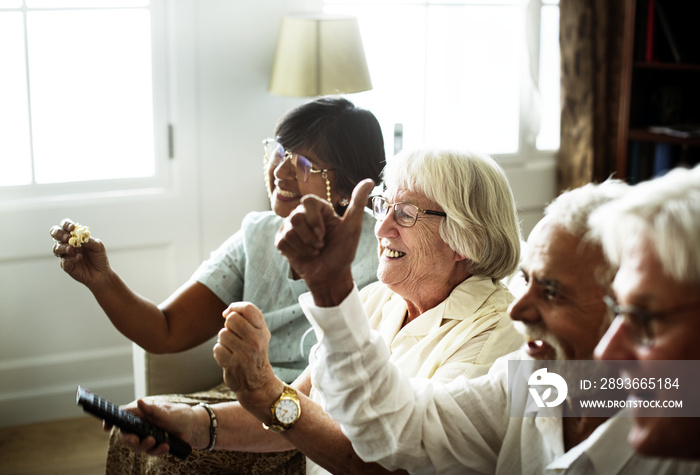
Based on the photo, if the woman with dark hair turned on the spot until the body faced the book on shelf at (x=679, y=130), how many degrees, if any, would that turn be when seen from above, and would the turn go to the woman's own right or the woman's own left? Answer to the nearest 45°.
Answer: approximately 180°

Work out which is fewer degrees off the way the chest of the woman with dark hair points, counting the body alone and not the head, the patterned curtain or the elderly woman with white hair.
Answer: the elderly woman with white hair

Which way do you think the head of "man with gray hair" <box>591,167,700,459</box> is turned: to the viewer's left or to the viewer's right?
to the viewer's left

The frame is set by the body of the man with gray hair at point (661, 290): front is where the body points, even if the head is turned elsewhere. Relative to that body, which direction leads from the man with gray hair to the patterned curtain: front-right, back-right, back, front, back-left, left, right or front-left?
right

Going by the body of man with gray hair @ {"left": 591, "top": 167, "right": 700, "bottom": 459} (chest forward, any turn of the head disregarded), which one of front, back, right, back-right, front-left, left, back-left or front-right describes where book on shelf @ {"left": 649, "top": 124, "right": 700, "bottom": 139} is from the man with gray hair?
right

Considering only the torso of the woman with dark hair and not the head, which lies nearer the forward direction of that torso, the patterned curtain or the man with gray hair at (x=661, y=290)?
the man with gray hair

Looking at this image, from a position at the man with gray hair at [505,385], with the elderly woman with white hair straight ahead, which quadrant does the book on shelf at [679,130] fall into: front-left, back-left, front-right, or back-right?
front-right

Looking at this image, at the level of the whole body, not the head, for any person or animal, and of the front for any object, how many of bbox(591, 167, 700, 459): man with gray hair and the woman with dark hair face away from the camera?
0

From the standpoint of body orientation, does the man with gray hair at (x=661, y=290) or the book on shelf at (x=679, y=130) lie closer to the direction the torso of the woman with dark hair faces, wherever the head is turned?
the man with gray hair

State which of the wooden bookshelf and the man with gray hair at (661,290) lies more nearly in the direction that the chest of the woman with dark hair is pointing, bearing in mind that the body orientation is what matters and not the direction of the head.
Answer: the man with gray hair

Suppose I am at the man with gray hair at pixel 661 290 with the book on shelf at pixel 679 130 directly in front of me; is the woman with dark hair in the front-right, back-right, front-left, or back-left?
front-left

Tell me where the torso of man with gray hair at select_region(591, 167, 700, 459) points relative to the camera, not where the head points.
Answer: to the viewer's left

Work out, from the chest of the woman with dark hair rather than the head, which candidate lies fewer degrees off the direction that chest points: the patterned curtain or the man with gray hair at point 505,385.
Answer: the man with gray hair

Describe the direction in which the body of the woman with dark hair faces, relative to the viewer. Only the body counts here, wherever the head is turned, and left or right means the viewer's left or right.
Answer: facing the viewer and to the left of the viewer
